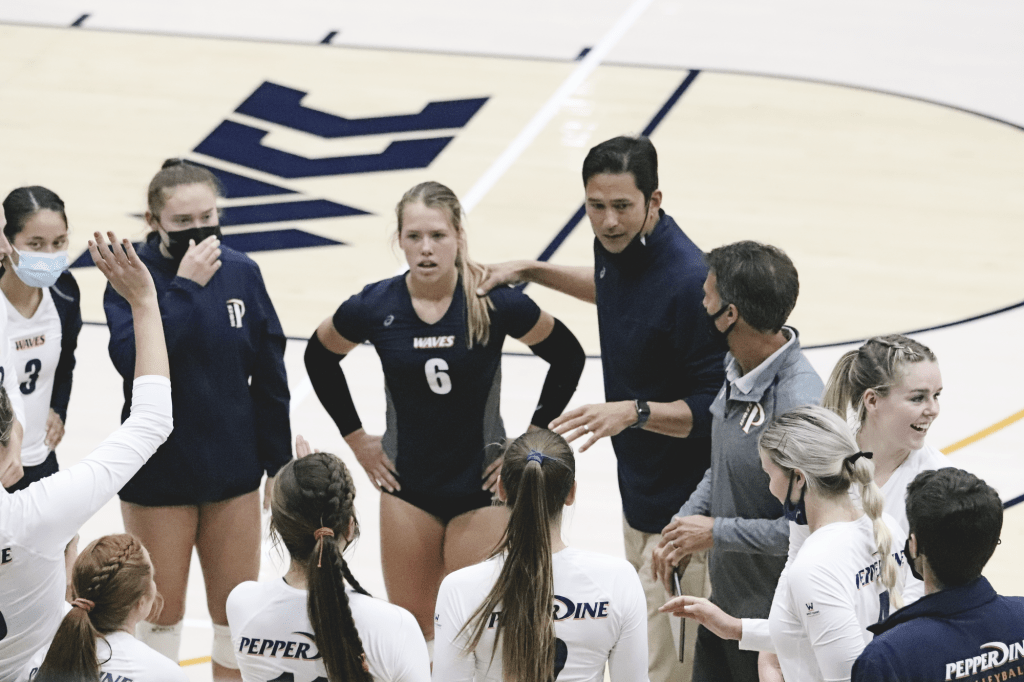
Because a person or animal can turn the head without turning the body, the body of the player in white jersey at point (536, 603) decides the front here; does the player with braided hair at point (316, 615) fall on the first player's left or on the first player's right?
on the first player's left

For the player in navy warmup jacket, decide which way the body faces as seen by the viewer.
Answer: toward the camera

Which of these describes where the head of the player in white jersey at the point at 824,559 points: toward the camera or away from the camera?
away from the camera

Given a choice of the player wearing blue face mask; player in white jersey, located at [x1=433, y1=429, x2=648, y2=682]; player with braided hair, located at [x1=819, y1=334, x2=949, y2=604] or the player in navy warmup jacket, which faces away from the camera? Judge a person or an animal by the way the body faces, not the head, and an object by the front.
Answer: the player in white jersey

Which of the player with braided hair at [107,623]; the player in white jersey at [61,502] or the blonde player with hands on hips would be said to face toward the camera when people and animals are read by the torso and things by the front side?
the blonde player with hands on hips

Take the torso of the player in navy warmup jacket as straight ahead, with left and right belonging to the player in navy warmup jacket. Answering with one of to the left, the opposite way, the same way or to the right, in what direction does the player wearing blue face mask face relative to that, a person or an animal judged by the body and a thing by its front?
the same way

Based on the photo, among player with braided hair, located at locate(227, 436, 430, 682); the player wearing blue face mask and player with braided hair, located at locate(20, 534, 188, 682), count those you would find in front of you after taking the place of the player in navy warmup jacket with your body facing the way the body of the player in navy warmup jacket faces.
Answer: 2

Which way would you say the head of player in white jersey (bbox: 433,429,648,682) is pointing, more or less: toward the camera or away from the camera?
away from the camera

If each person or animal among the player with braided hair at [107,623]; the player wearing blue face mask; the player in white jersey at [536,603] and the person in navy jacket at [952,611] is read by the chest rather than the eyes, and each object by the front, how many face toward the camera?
1

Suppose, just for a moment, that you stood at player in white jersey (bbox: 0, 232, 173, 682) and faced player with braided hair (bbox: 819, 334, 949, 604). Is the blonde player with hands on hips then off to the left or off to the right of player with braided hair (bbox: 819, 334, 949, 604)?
left

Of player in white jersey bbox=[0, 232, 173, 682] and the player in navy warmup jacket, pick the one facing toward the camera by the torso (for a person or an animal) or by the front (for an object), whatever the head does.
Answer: the player in navy warmup jacket

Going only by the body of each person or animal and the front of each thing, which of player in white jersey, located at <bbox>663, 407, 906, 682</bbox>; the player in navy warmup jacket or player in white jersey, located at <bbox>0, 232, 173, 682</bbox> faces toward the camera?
the player in navy warmup jacket

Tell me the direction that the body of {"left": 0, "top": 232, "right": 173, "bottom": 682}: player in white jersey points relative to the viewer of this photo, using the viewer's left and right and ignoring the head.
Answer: facing away from the viewer and to the right of the viewer

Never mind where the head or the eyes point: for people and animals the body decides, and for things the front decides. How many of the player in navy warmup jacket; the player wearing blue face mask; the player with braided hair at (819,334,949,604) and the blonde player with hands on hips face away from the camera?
0

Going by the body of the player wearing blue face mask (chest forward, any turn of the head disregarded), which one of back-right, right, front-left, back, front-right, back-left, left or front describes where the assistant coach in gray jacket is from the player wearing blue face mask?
front-left

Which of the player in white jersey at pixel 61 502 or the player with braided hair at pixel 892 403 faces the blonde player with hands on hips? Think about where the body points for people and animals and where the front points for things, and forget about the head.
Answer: the player in white jersey

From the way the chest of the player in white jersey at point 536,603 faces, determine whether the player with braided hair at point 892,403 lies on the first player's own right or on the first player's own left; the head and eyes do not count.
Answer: on the first player's own right

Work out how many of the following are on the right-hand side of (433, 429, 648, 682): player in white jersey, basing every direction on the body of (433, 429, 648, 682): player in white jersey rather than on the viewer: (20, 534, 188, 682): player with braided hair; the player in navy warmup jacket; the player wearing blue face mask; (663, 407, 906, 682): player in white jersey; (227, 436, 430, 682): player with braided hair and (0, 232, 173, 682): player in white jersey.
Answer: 1

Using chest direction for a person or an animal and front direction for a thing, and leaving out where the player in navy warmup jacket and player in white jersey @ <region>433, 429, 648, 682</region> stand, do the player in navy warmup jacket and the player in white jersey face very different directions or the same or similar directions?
very different directions
